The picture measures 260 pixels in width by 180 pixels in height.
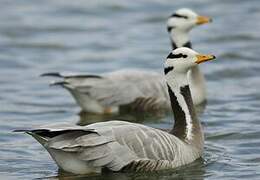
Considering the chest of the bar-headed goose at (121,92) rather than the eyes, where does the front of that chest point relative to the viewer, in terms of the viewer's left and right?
facing to the right of the viewer
